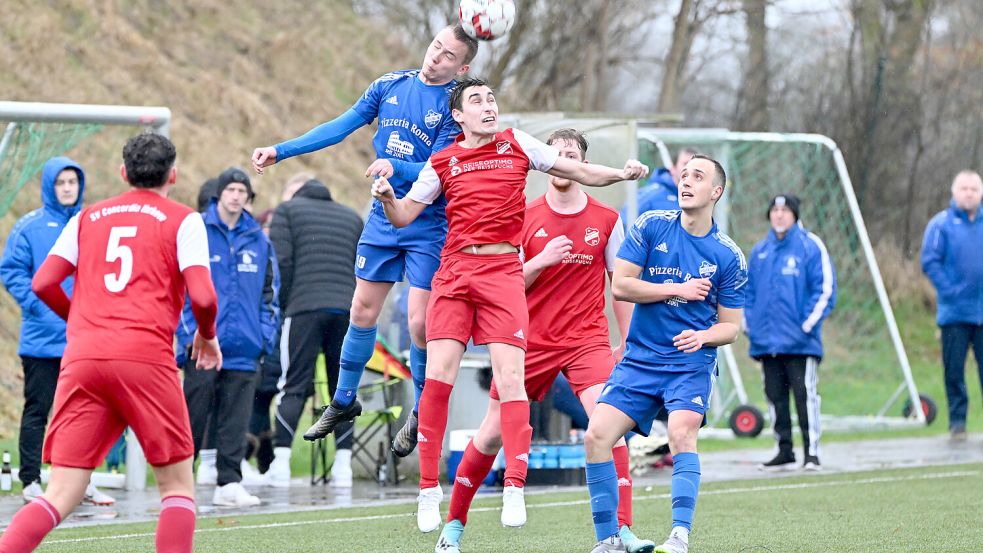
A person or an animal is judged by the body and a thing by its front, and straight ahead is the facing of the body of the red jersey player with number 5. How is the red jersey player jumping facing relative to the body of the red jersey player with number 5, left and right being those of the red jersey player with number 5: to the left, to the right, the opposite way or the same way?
the opposite way

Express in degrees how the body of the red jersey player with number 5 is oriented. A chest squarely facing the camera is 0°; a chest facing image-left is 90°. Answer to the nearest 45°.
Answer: approximately 180°

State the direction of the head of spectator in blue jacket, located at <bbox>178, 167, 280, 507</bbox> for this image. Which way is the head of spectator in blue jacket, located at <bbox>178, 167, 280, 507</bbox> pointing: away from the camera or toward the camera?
toward the camera

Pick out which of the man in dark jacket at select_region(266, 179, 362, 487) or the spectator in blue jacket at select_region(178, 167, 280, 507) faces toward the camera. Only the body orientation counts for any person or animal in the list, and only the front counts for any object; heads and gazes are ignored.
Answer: the spectator in blue jacket

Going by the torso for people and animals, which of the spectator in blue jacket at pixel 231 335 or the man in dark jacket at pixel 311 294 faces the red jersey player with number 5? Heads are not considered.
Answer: the spectator in blue jacket

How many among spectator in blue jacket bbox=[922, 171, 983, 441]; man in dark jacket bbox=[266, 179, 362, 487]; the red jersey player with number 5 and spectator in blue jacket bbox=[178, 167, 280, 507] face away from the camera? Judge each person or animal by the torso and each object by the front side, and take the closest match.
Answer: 2

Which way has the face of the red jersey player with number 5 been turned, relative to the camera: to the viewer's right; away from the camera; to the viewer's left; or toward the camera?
away from the camera

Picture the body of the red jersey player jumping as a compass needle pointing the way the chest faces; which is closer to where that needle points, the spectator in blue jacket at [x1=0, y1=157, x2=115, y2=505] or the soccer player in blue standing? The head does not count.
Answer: the soccer player in blue standing

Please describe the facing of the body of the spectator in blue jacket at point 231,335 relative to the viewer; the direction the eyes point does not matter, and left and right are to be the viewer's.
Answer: facing the viewer

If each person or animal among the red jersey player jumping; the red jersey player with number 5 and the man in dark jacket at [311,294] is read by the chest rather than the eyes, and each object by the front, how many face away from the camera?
2

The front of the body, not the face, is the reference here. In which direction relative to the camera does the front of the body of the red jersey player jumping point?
toward the camera

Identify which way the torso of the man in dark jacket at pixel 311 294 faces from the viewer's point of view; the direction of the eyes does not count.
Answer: away from the camera

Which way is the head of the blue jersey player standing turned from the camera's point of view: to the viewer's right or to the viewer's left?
to the viewer's left

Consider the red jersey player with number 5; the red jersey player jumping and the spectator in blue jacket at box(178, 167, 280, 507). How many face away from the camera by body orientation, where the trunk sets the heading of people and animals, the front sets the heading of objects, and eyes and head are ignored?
1

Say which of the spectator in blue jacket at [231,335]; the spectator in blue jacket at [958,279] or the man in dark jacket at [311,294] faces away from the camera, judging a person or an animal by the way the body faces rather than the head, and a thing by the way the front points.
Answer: the man in dark jacket

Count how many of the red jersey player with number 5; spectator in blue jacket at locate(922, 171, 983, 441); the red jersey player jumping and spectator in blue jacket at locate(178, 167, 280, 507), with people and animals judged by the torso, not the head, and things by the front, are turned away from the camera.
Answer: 1

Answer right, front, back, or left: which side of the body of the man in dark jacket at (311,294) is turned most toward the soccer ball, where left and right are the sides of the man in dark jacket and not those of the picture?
back

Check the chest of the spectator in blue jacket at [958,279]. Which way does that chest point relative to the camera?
toward the camera

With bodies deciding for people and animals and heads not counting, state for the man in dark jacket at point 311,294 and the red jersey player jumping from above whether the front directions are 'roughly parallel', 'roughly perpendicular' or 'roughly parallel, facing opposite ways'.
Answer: roughly parallel, facing opposite ways

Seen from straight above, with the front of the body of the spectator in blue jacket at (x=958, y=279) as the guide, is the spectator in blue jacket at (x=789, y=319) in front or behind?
in front

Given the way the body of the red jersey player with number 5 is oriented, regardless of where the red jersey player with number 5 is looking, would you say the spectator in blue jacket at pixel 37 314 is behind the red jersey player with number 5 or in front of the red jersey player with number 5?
in front
